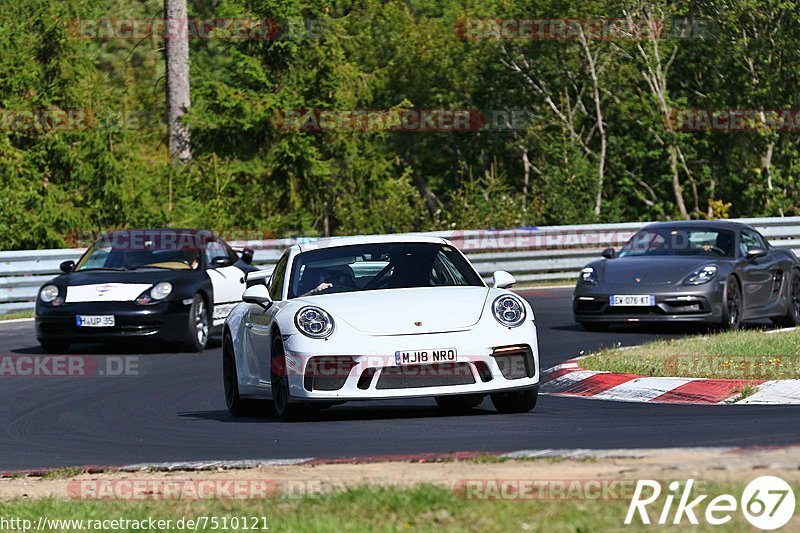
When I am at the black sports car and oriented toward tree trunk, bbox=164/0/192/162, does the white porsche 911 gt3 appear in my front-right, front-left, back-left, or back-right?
back-right

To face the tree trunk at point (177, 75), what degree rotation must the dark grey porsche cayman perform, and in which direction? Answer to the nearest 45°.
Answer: approximately 90° to its right

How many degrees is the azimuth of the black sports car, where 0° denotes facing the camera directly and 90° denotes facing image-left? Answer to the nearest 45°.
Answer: approximately 45°

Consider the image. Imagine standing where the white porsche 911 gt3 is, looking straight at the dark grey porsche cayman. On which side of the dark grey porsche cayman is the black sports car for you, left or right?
left

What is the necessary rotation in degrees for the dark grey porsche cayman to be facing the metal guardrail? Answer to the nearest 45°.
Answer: approximately 135° to its right

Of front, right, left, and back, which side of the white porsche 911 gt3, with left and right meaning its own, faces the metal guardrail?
back

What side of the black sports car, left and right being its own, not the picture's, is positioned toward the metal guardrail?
back

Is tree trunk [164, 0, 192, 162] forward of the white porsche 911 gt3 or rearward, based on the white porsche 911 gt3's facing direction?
rearward

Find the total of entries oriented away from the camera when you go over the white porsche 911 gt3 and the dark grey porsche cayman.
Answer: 0

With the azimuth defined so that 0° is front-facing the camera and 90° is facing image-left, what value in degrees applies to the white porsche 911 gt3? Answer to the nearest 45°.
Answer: approximately 0°

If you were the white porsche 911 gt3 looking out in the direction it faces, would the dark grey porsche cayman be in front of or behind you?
behind
